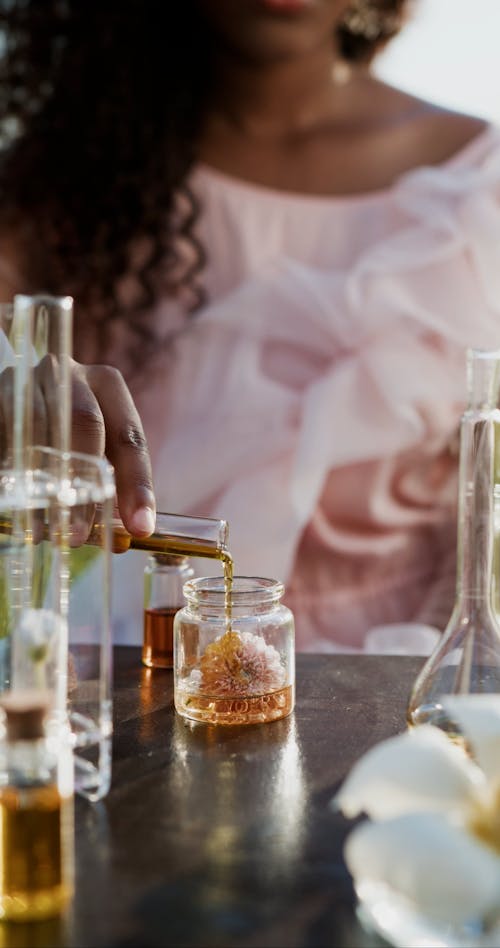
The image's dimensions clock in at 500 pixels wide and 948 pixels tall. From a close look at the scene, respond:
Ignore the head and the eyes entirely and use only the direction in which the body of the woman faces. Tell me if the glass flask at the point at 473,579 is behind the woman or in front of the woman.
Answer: in front

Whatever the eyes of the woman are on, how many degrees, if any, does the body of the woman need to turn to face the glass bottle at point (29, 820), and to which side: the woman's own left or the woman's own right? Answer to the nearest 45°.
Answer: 0° — they already face it

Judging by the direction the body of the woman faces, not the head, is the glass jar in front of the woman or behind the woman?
in front

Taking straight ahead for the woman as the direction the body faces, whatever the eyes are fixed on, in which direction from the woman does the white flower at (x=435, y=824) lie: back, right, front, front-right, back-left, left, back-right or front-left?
front

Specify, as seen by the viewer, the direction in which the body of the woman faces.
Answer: toward the camera

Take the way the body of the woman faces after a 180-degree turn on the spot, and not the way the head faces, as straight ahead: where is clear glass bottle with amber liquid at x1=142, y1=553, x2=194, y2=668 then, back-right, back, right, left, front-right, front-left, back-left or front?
back

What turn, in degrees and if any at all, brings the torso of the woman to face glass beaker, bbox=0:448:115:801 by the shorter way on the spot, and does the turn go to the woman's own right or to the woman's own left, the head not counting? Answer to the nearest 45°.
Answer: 0° — they already face it

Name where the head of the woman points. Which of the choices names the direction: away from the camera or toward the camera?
toward the camera

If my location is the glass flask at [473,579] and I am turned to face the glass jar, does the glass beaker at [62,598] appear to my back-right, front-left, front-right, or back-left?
front-left
